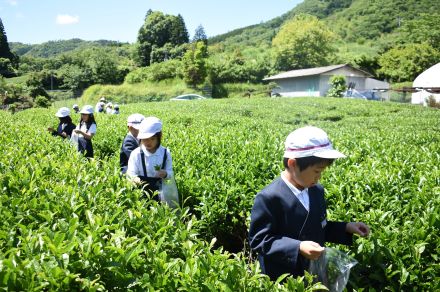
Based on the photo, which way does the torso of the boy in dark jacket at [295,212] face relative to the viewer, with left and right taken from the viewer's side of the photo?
facing the viewer and to the right of the viewer

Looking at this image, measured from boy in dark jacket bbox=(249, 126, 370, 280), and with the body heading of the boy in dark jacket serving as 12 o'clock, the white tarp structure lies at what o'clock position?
The white tarp structure is roughly at 8 o'clock from the boy in dark jacket.

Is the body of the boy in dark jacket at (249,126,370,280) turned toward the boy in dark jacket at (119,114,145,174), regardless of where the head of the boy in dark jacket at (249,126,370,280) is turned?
no

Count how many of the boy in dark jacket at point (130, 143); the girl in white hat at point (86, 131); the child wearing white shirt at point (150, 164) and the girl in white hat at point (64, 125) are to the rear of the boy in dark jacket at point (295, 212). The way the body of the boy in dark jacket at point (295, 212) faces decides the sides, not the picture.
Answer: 4

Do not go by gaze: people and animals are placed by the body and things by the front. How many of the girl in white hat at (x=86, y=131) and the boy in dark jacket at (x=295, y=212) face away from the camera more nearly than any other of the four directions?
0

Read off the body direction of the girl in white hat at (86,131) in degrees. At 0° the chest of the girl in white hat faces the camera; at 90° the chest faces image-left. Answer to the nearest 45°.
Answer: approximately 45°

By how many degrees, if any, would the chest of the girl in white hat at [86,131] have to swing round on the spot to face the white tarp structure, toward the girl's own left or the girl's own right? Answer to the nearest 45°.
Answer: approximately 180°

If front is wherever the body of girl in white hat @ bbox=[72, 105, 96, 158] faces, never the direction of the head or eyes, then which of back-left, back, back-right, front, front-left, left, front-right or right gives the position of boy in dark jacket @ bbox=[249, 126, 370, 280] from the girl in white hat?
front-left

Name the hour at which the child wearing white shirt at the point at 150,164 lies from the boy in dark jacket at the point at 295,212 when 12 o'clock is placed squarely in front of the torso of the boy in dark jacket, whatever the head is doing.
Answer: The child wearing white shirt is roughly at 6 o'clock from the boy in dark jacket.

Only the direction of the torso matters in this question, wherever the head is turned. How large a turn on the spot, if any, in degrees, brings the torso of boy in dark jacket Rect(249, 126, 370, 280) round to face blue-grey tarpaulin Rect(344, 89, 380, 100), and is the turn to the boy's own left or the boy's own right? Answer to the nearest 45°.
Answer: approximately 135° to the boy's own left

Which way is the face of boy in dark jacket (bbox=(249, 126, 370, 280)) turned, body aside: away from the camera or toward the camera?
toward the camera

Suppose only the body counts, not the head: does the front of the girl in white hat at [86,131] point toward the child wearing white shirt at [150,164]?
no

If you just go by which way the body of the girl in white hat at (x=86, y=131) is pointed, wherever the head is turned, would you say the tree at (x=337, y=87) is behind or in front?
behind

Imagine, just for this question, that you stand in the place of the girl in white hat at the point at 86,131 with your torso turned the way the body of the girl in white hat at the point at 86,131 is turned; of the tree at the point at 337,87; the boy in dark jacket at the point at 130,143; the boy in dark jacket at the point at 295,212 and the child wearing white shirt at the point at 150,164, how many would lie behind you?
1

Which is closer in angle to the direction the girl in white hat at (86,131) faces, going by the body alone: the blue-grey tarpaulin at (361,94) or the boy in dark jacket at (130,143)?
the boy in dark jacket

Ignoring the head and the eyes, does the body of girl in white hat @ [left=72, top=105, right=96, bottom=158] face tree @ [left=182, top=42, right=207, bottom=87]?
no
